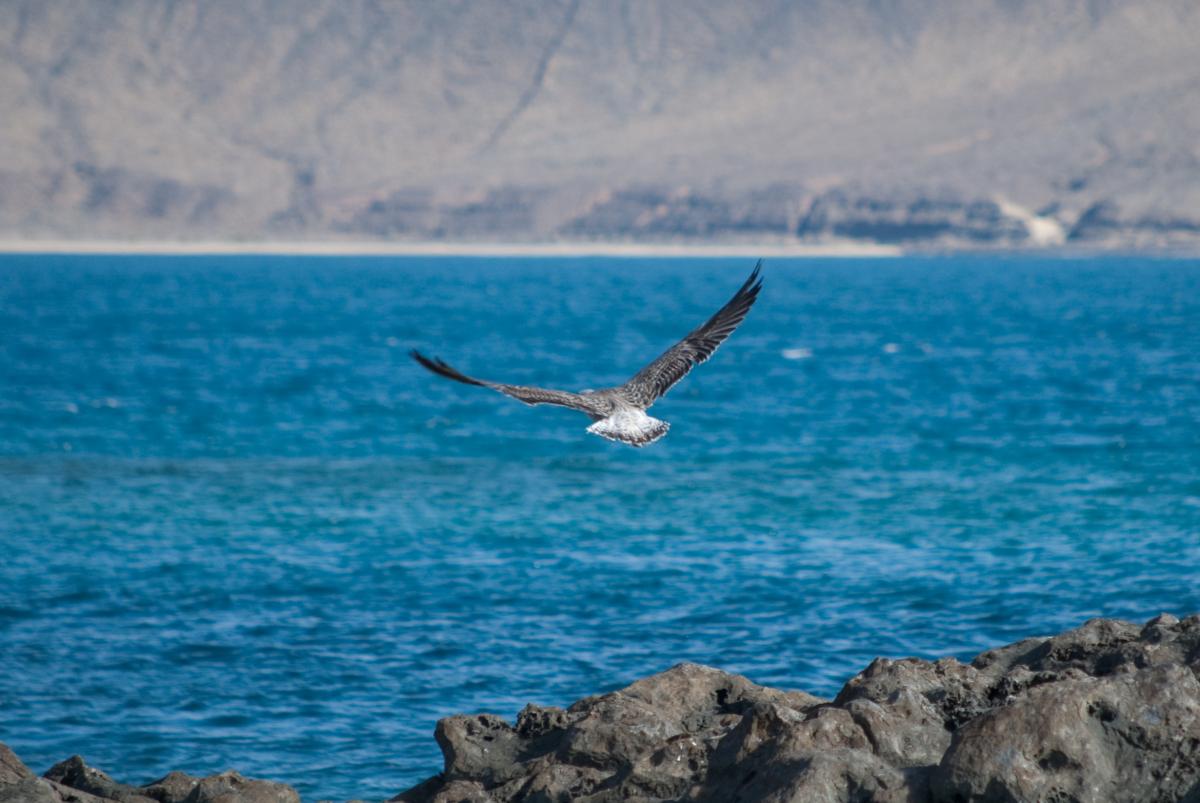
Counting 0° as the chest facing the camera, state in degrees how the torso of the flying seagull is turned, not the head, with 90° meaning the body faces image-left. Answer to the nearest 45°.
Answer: approximately 180°

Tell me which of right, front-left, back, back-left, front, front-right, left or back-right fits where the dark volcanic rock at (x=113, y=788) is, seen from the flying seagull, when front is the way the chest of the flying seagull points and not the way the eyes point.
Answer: back-left
